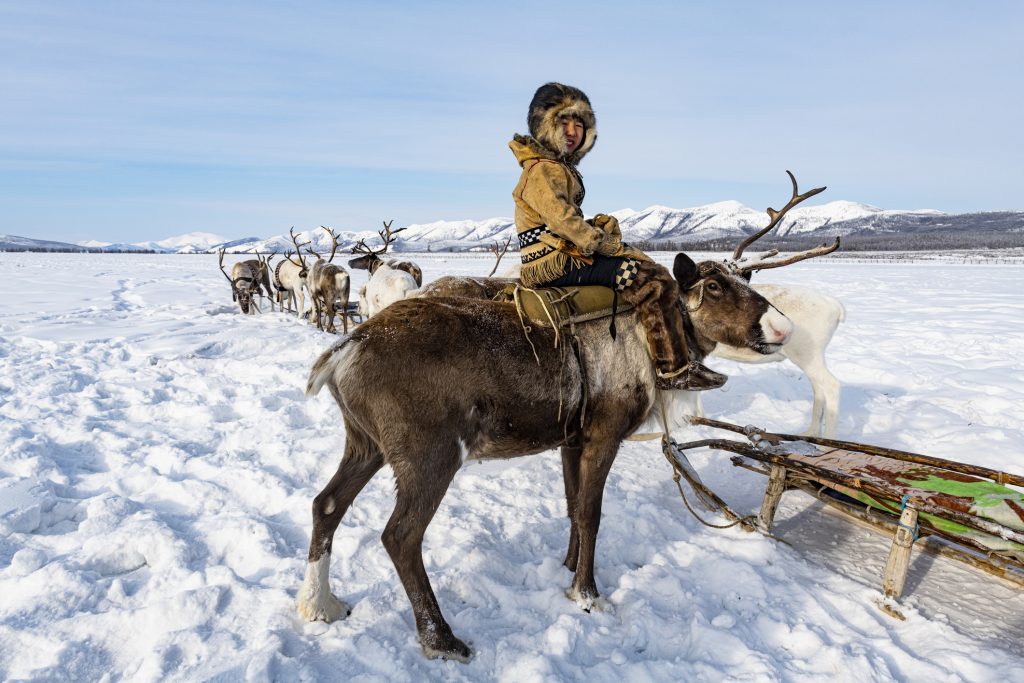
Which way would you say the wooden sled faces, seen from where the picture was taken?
facing away from the viewer and to the left of the viewer

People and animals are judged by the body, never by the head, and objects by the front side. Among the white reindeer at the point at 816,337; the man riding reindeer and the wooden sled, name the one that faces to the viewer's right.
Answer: the man riding reindeer

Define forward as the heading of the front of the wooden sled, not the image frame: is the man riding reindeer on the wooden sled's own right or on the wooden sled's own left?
on the wooden sled's own left

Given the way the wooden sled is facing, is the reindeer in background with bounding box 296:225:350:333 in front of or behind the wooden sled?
in front

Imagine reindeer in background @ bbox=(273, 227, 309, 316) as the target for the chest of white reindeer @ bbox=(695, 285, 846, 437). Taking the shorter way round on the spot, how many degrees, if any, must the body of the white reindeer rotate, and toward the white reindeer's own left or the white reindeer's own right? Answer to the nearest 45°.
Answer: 0° — it already faces it

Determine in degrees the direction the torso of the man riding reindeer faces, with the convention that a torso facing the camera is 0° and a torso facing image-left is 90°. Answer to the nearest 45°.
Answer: approximately 270°

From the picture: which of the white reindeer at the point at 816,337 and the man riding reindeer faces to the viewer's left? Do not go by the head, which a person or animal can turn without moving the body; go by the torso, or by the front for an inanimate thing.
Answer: the white reindeer

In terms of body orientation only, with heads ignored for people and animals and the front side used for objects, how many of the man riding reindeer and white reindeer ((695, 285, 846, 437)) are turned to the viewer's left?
1

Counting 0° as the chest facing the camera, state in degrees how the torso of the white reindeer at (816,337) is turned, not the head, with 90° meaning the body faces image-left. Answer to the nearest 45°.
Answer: approximately 90°

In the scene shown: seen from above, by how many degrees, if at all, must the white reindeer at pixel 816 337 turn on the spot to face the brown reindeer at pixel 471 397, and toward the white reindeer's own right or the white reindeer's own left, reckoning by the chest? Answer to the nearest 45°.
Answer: approximately 90° to the white reindeer's own left

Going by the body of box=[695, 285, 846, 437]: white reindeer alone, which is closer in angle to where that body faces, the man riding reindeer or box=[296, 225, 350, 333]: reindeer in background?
the reindeer in background
